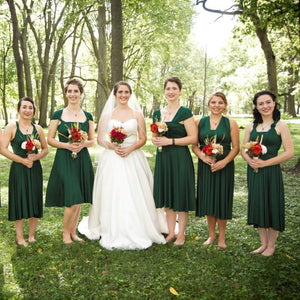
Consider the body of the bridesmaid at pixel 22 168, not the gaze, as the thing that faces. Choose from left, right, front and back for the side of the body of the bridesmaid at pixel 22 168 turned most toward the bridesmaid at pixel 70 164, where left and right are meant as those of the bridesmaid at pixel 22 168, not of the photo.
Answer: left

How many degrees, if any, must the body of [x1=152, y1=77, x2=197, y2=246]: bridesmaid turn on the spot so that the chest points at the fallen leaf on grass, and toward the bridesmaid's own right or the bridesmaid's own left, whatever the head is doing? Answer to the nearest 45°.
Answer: approximately 45° to the bridesmaid's own left

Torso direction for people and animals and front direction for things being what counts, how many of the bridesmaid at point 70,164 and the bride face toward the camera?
2

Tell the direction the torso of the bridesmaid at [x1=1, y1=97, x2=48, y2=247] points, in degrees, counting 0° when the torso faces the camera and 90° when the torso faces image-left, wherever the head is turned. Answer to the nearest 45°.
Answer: approximately 0°

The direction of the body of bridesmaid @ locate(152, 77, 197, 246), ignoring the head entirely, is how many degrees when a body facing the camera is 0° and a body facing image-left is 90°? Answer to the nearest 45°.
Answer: approximately 45°

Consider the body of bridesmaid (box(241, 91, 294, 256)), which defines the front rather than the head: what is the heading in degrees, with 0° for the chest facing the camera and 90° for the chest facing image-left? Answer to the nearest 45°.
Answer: approximately 45°

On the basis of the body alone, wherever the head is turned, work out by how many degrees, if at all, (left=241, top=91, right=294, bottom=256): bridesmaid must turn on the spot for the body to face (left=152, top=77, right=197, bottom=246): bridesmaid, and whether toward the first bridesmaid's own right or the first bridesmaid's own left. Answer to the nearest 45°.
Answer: approximately 45° to the first bridesmaid's own right

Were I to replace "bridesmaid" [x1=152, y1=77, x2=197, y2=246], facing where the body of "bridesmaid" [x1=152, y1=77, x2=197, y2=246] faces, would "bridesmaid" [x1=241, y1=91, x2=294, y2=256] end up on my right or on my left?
on my left

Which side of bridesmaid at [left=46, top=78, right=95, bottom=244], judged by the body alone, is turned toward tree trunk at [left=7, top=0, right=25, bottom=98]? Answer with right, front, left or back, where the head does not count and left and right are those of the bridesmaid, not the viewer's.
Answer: back
